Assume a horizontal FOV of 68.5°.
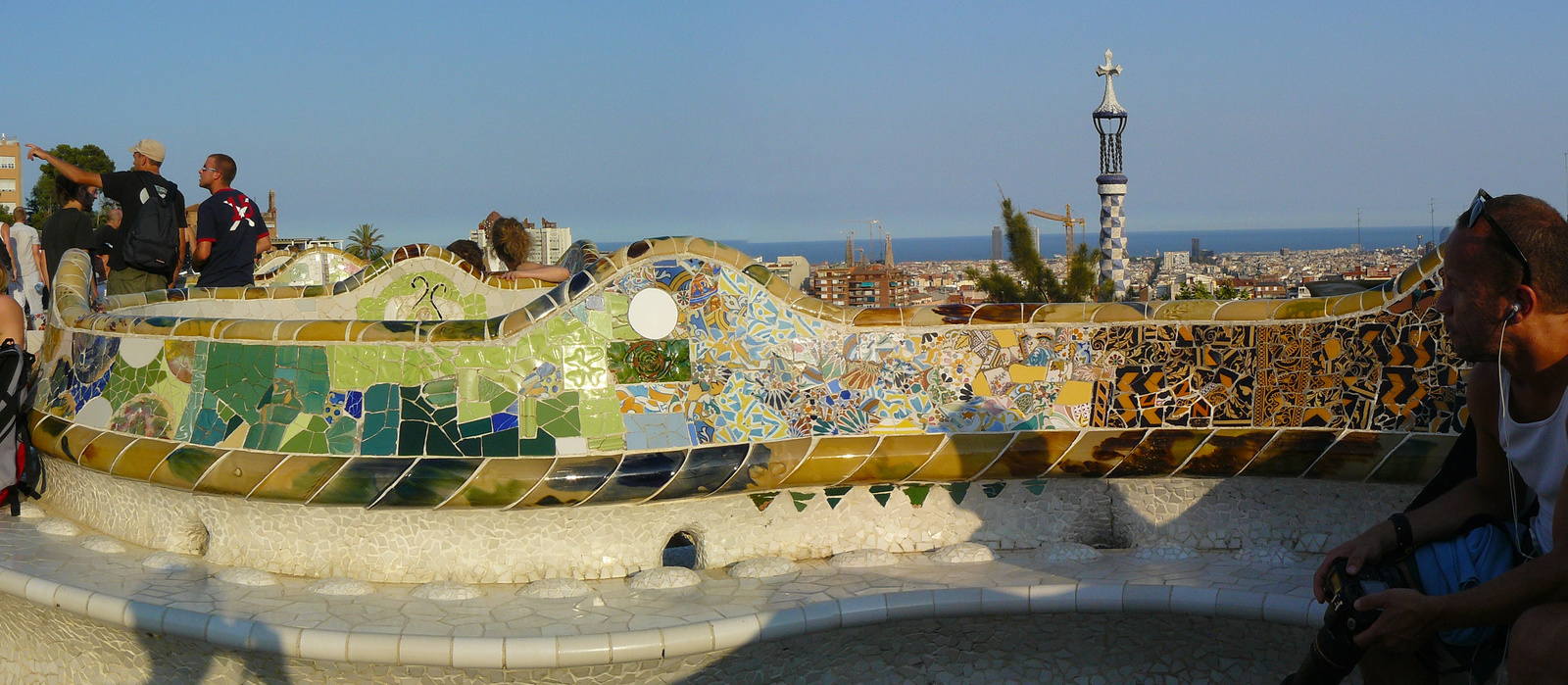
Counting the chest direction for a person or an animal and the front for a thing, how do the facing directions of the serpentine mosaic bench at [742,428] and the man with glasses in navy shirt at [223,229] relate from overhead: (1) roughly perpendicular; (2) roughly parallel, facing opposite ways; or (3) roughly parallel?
roughly perpendicular

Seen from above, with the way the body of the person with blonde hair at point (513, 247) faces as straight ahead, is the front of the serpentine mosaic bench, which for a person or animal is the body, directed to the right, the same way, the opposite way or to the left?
the opposite way

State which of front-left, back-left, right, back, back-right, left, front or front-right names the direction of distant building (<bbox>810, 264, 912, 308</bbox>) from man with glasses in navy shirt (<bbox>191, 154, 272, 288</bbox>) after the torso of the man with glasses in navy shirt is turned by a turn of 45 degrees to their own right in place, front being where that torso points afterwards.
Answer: front-right

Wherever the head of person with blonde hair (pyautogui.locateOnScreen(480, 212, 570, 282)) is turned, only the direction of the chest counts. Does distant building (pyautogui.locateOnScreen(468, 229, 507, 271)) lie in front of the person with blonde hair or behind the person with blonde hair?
in front

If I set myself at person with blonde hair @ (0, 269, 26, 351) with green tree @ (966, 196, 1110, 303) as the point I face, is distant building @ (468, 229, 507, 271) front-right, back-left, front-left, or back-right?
front-left

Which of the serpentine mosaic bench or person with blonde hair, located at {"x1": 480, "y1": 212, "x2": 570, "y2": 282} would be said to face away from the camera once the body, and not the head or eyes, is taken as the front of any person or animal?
the person with blonde hair

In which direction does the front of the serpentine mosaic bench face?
toward the camera

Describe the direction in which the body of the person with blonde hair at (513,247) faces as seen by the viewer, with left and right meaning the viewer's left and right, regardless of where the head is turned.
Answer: facing away from the viewer

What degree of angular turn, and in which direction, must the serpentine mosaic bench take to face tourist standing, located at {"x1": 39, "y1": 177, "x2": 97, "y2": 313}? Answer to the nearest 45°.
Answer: approximately 135° to its right

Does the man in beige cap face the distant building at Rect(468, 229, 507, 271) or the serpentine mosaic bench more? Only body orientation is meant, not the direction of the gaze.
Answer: the distant building

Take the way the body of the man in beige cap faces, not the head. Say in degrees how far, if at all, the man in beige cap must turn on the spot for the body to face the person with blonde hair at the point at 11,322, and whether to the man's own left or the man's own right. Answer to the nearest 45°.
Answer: approximately 135° to the man's own left

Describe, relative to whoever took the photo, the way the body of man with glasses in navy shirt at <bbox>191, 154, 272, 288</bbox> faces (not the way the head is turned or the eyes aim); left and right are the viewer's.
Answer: facing away from the viewer and to the left of the viewer
